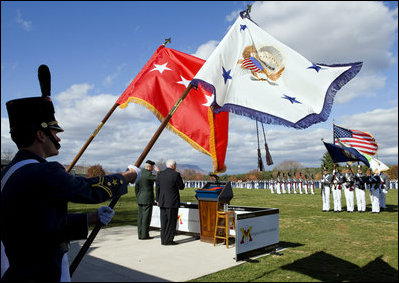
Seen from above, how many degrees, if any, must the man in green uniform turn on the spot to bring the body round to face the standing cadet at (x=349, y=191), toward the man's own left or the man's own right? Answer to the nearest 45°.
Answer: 0° — they already face them

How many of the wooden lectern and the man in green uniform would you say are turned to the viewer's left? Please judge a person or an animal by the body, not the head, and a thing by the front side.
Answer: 0

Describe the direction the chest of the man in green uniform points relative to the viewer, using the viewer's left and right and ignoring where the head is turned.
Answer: facing away from the viewer and to the right of the viewer

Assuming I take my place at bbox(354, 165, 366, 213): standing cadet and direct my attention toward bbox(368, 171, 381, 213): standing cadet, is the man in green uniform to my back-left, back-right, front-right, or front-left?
back-right

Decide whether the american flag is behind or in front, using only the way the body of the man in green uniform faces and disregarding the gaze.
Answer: in front

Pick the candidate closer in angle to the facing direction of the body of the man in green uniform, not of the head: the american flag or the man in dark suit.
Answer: the american flag

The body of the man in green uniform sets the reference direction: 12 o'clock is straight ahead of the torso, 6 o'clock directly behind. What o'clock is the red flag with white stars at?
The red flag with white stars is roughly at 4 o'clock from the man in green uniform.

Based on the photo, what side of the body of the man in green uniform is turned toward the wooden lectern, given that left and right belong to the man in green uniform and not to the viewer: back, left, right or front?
right
